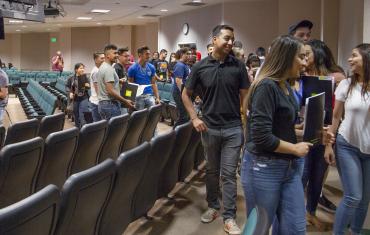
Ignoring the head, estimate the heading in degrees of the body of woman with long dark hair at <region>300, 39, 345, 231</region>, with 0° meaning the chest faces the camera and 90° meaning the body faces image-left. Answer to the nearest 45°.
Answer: approximately 45°

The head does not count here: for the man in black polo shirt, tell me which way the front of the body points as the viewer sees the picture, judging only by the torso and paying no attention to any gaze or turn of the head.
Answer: toward the camera

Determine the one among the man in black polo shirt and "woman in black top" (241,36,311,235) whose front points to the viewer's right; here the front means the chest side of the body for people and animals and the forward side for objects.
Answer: the woman in black top

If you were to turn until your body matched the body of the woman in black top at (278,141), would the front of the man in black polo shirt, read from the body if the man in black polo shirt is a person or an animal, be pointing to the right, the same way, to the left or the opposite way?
to the right

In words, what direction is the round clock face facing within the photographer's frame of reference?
facing the viewer and to the left of the viewer

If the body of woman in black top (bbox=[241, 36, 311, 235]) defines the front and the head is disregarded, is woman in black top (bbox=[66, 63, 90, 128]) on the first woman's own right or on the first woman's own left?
on the first woman's own left

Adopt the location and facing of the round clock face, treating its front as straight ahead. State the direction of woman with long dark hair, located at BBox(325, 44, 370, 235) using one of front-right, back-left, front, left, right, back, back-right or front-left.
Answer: front-left

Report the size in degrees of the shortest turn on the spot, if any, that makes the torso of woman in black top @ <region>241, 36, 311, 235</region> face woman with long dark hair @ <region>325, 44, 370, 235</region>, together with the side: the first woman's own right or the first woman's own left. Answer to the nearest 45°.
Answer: approximately 45° to the first woman's own left

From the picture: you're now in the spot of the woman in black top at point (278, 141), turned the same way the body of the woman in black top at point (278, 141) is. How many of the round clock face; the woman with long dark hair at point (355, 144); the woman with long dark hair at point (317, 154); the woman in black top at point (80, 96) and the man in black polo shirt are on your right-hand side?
0

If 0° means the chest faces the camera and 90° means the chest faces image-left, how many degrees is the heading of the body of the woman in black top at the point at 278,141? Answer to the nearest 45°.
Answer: approximately 270°

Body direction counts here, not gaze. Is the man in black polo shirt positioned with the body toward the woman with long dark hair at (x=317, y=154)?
no

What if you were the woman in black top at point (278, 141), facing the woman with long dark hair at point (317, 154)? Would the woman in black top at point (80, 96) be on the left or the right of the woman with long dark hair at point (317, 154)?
left

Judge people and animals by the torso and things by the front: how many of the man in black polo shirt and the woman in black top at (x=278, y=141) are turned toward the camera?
1
